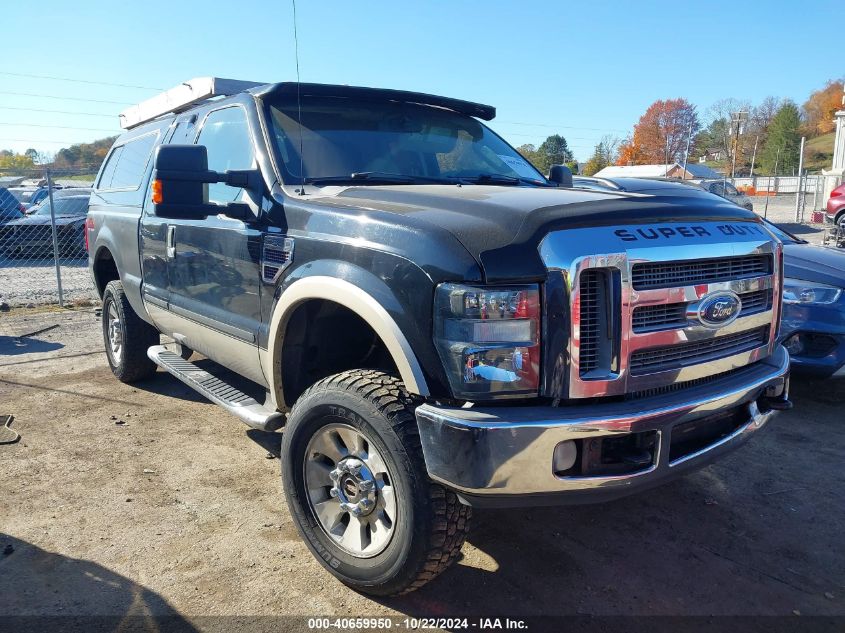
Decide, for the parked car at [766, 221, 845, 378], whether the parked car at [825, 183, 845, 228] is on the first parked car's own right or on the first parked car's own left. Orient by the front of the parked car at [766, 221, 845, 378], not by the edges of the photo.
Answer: on the first parked car's own left

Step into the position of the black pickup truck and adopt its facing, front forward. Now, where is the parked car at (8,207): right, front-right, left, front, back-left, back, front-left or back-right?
back

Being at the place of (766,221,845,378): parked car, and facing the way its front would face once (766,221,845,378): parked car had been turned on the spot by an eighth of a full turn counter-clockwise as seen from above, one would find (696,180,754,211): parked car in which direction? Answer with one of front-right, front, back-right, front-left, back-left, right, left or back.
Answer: left

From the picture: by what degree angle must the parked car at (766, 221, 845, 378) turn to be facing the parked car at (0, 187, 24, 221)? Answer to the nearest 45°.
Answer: approximately 135° to its right

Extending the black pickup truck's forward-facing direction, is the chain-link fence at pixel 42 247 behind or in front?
behind

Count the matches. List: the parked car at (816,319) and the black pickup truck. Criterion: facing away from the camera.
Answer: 0

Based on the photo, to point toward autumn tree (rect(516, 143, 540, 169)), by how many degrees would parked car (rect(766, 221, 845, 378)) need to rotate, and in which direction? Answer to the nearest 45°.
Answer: approximately 180°

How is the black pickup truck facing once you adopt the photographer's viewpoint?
facing the viewer and to the right of the viewer

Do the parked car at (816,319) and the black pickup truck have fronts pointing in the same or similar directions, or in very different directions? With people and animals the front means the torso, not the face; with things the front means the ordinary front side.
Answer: same or similar directions

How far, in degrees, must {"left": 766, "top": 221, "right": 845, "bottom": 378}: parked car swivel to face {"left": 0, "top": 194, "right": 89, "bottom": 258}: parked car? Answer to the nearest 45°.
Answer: approximately 135° to its right

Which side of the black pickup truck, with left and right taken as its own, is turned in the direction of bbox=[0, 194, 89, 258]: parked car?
back
